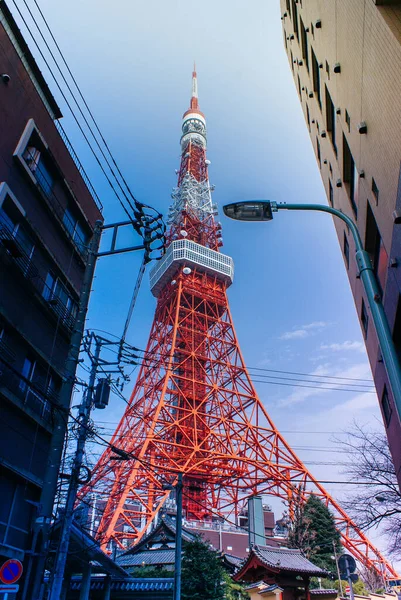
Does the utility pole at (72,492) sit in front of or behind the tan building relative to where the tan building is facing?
in front

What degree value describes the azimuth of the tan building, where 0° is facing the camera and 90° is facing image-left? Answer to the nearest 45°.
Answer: approximately 90°

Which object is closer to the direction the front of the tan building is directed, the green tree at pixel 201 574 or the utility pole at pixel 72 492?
the utility pole

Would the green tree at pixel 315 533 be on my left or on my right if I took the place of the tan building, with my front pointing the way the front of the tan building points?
on my right

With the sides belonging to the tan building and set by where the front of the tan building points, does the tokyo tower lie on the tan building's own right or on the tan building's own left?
on the tan building's own right

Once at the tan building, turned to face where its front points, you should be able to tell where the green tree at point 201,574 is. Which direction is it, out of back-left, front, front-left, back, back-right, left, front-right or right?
front-right

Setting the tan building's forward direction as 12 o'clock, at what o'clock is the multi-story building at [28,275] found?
The multi-story building is roughly at 12 o'clock from the tan building.
